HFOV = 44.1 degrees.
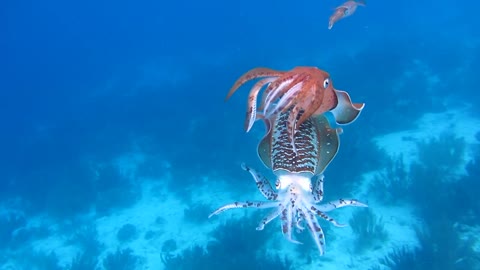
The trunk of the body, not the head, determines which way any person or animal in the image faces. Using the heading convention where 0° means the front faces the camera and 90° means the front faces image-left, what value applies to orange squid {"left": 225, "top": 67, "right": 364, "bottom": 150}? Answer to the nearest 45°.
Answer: approximately 45°
